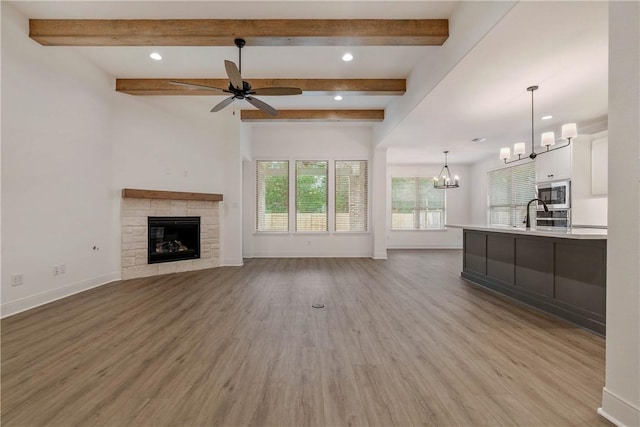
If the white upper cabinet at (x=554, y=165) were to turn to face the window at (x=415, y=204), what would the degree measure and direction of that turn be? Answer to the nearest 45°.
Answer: approximately 45° to its right

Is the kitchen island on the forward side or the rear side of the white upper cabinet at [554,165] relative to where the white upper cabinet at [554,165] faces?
on the forward side

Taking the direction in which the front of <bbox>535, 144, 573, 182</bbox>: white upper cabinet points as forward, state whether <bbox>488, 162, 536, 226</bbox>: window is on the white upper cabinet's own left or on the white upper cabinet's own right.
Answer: on the white upper cabinet's own right

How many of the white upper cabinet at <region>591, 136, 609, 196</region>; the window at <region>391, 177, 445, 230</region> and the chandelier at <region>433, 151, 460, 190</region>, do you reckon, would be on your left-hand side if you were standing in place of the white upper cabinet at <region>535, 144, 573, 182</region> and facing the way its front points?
1

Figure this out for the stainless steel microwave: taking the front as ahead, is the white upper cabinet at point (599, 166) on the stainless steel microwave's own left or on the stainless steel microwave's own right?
on the stainless steel microwave's own left

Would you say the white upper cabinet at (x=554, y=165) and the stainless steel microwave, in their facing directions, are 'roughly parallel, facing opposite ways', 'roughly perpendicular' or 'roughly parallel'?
roughly parallel

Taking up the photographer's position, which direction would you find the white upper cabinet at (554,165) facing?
facing the viewer and to the left of the viewer

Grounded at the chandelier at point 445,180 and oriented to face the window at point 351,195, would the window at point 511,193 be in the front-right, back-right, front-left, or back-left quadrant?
back-left

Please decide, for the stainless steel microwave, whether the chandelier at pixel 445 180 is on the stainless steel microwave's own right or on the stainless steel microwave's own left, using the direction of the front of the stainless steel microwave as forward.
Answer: on the stainless steel microwave's own right

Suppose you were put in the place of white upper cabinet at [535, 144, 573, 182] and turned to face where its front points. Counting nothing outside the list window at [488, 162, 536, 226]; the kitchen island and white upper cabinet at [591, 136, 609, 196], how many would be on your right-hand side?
1
